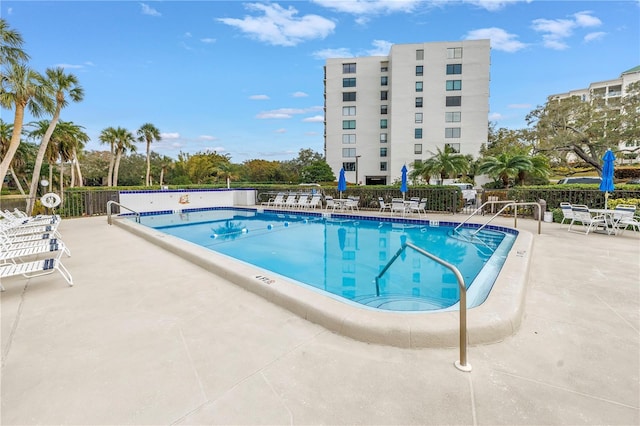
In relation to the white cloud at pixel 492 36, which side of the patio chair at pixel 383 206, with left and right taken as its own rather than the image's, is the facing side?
left

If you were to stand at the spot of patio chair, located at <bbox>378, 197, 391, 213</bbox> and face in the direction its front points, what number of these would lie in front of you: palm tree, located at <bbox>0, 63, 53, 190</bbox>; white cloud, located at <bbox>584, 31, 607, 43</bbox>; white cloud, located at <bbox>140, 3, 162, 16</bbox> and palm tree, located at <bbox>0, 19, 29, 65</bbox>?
1

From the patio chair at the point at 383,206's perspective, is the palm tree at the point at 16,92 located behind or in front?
behind

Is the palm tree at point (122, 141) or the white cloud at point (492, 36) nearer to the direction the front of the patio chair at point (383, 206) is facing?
the white cloud

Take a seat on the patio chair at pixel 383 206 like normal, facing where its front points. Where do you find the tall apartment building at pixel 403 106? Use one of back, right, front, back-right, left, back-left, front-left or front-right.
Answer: left

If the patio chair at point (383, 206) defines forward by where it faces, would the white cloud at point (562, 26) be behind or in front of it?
in front

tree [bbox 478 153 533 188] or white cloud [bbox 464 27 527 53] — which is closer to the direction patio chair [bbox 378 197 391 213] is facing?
the tree

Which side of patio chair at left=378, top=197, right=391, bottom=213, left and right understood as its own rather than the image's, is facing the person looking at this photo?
right
